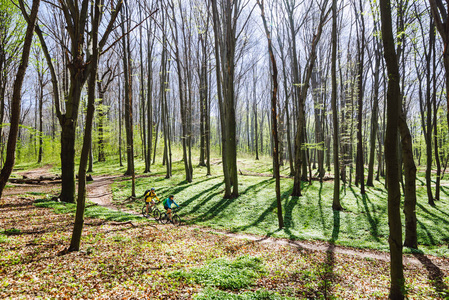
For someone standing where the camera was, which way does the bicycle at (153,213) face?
facing the viewer and to the right of the viewer

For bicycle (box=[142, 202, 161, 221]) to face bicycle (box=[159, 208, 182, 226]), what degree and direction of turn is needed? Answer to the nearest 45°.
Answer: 0° — it already faces it
